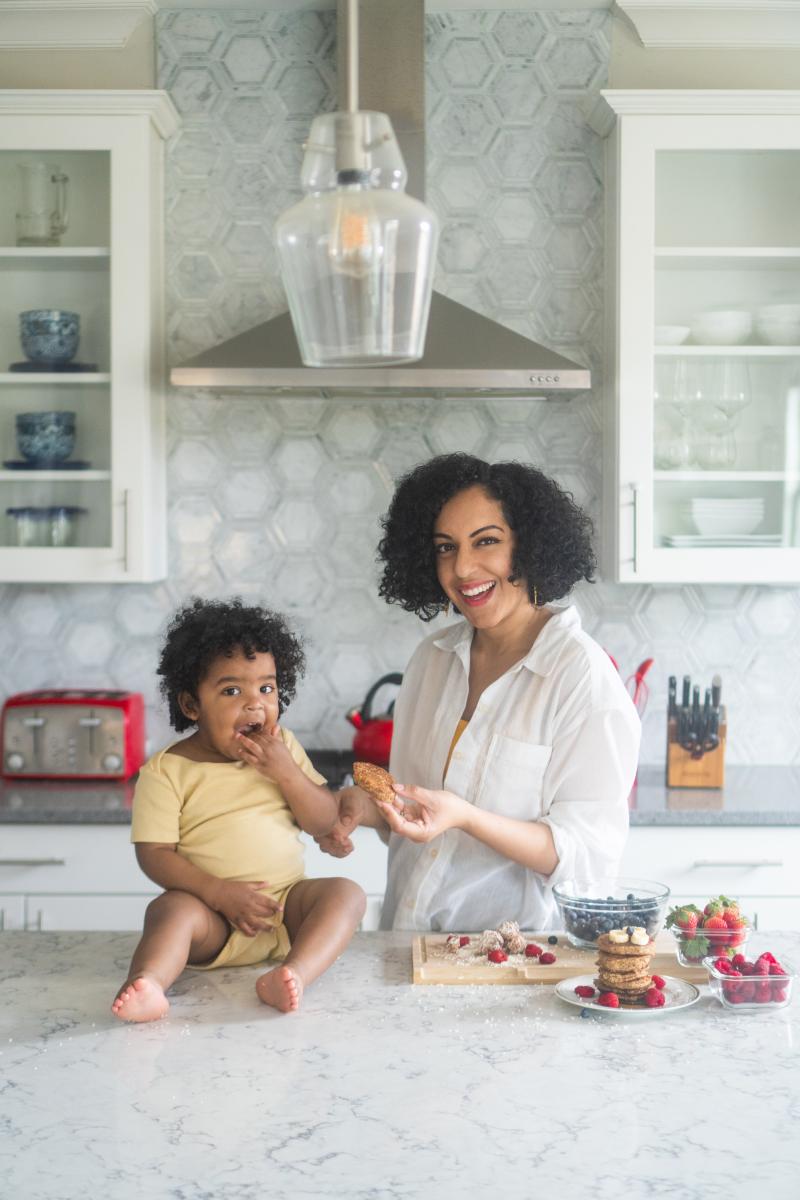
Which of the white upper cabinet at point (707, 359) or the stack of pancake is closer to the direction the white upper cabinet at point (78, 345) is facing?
the stack of pancake

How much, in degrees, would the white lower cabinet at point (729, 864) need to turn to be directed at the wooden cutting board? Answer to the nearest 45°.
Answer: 0° — it already faces it

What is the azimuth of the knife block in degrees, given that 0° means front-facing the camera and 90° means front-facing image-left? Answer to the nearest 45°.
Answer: approximately 0°

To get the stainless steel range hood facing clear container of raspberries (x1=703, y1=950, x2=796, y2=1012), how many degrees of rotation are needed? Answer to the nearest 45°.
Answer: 0° — it already faces it
